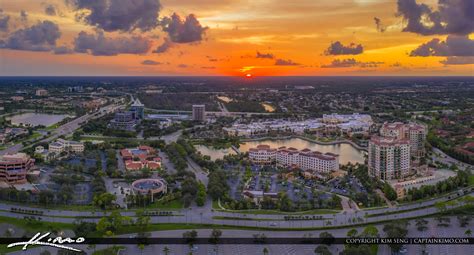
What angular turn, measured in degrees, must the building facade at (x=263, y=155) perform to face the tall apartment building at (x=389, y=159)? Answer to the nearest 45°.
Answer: approximately 45° to its left

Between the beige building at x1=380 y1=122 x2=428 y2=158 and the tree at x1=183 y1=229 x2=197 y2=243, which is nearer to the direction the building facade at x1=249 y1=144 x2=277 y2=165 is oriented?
the tree

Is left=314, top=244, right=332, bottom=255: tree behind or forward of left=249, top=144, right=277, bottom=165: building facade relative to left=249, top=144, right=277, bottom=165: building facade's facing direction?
forward

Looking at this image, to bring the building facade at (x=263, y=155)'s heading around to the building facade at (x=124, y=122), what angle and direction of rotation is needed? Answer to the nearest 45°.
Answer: approximately 135° to its right

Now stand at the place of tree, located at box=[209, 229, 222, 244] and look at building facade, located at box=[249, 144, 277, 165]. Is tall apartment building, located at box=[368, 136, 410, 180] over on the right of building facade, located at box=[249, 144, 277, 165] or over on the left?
right

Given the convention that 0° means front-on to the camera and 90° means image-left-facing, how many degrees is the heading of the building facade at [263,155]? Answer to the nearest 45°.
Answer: approximately 0°

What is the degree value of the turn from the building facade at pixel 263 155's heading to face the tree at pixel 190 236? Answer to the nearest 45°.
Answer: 0° — it already faces it

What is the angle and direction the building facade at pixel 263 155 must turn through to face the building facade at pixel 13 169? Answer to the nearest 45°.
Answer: approximately 45° to its right

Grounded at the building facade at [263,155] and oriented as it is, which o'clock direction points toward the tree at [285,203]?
The tree is roughly at 12 o'clock from the building facade.

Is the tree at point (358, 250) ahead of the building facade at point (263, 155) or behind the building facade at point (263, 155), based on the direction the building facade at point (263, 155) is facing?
ahead

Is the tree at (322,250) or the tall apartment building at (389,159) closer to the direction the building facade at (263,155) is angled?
the tree

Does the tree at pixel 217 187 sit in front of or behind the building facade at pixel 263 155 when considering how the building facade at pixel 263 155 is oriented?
in front
